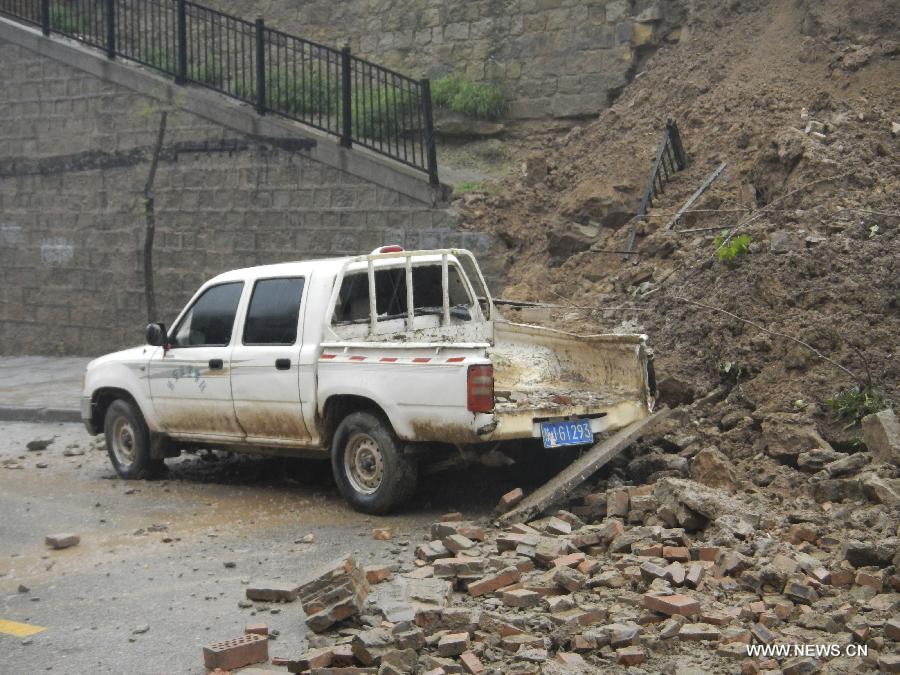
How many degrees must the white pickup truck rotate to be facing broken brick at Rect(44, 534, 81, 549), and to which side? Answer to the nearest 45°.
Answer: approximately 90° to its left

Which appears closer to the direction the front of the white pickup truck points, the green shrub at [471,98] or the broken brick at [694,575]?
the green shrub

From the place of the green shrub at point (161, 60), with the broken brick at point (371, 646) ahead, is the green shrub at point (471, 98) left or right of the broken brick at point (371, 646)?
left

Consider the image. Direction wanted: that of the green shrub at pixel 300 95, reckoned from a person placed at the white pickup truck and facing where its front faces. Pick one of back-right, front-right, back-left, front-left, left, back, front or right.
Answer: front-right

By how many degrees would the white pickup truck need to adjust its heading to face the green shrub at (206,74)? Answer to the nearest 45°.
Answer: approximately 45° to its right

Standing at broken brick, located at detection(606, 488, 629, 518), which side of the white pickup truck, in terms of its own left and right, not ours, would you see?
back

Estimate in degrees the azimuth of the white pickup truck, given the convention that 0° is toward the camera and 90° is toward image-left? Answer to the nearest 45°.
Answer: approximately 135°

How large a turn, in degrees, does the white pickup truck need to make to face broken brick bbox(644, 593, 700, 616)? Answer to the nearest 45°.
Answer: approximately 135° to its left

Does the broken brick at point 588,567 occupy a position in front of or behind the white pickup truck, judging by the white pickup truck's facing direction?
behind

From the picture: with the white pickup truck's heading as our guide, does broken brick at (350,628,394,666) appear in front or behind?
behind

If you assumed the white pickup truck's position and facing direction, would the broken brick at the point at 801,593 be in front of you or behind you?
behind

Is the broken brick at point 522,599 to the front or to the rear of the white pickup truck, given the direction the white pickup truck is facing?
to the rear

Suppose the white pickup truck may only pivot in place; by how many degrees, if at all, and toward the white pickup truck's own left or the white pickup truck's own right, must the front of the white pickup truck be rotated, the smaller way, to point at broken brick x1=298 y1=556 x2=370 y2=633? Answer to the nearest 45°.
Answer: approximately 135° to the white pickup truck's own left

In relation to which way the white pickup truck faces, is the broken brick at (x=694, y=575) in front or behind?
behind

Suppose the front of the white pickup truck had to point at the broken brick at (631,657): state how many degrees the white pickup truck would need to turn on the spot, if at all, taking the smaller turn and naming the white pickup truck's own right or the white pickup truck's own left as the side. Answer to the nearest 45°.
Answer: approximately 135° to the white pickup truck's own left

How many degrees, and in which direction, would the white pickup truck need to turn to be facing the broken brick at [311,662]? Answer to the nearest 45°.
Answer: approximately 135° to its left

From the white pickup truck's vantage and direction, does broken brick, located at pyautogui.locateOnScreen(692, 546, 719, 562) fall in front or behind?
behind

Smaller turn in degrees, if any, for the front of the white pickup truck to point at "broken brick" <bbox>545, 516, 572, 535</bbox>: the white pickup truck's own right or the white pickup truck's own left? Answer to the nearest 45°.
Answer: approximately 180°

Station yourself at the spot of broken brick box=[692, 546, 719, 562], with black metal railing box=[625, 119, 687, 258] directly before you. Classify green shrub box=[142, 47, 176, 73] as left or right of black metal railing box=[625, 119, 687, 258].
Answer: left

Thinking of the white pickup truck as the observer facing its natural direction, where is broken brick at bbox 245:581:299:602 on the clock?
The broken brick is roughly at 8 o'clock from the white pickup truck.

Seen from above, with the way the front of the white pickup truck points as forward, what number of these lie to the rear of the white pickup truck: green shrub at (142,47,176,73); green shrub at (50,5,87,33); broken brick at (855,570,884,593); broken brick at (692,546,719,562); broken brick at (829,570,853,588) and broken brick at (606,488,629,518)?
4
